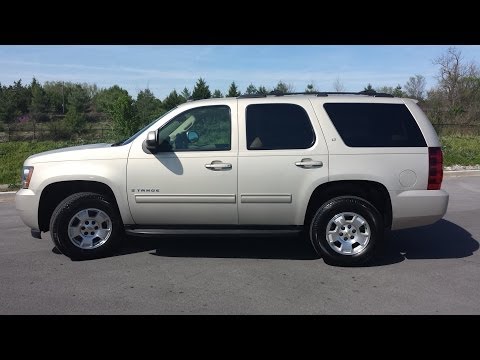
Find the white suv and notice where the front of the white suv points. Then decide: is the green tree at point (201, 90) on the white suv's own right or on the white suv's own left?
on the white suv's own right

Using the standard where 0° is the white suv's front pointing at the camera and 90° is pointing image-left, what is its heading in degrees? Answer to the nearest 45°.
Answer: approximately 90°

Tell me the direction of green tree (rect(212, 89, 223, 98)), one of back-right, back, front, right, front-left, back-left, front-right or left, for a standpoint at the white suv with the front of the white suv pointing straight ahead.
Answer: right

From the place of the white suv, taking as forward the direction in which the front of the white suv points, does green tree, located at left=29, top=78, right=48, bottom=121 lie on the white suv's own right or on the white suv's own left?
on the white suv's own right

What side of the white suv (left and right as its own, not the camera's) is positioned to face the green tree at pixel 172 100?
right

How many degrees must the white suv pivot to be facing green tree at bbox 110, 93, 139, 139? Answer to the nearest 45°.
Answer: approximately 45° to its right

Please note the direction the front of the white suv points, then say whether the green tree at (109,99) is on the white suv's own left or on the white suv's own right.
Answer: on the white suv's own right

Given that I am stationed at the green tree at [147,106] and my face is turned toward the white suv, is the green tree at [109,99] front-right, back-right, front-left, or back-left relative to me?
back-right
